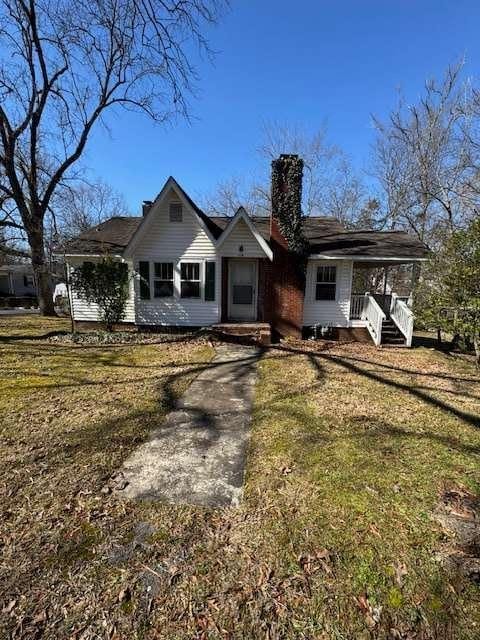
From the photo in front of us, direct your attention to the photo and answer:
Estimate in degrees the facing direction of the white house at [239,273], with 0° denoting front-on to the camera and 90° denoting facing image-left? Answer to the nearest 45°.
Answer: approximately 0°

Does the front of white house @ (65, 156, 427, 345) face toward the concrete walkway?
yes

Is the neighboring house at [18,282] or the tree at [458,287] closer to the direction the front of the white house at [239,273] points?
the tree

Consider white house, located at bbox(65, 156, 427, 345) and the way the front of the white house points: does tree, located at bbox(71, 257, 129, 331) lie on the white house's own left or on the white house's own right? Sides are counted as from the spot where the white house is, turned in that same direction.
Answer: on the white house's own right

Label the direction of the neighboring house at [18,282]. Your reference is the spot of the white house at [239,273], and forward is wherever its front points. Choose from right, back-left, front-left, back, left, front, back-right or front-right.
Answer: back-right

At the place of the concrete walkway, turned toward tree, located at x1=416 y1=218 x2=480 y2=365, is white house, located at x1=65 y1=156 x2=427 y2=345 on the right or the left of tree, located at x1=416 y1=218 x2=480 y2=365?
left

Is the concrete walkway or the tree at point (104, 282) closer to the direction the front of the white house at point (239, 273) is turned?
the concrete walkway

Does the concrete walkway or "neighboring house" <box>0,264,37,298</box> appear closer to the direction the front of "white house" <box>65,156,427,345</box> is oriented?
the concrete walkway

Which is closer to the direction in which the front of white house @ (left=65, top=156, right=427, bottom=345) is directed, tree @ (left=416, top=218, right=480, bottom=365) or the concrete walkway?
the concrete walkway
